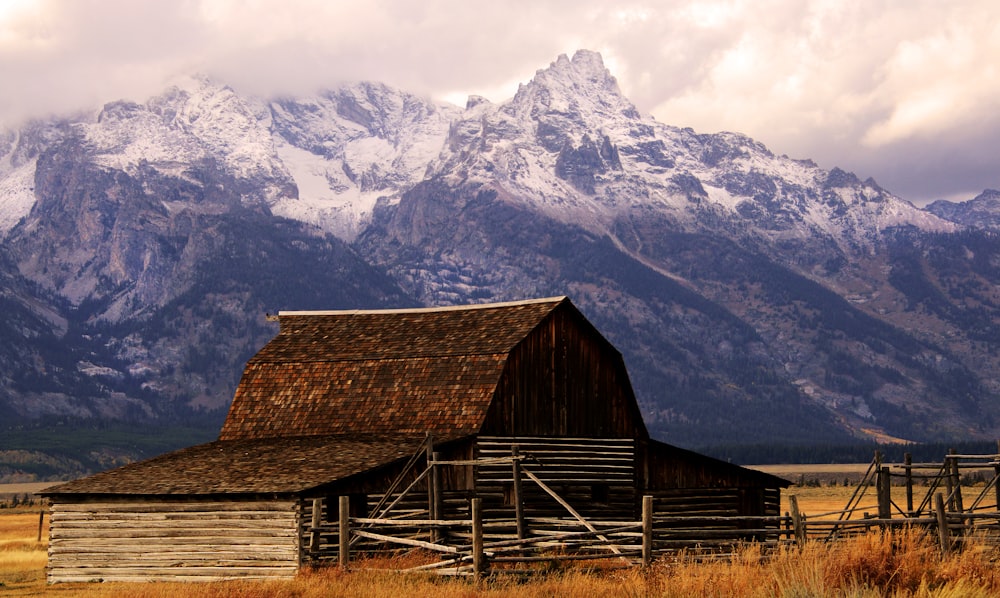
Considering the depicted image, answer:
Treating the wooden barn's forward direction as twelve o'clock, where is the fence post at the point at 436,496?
The fence post is roughly at 1 o'clock from the wooden barn.

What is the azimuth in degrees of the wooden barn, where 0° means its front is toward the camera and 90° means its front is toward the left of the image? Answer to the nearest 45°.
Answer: approximately 315°
